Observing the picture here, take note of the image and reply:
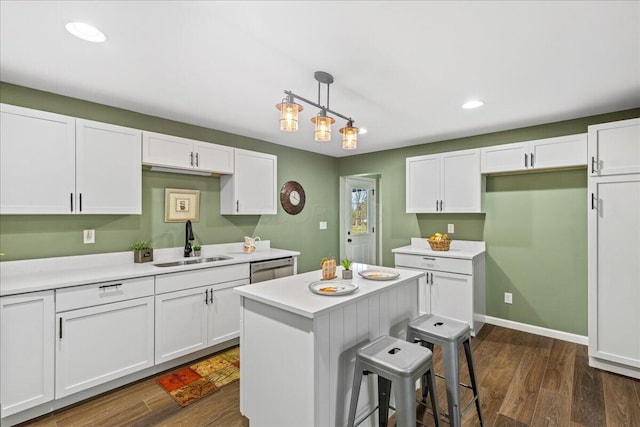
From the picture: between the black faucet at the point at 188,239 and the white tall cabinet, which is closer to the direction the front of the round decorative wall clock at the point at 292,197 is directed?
the white tall cabinet

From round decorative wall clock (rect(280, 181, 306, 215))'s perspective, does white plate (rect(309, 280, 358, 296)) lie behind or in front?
in front

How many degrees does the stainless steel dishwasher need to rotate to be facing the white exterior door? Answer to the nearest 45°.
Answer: approximately 90° to its left

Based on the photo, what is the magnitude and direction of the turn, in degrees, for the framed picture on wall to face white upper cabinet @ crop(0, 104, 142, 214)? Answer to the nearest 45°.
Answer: approximately 45° to its right

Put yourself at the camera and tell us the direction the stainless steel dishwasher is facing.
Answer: facing the viewer and to the right of the viewer

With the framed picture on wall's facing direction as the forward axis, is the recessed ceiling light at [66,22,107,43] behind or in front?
in front

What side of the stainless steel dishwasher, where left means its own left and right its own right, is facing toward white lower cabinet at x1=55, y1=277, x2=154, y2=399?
right

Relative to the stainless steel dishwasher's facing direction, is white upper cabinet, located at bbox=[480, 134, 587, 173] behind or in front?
in front

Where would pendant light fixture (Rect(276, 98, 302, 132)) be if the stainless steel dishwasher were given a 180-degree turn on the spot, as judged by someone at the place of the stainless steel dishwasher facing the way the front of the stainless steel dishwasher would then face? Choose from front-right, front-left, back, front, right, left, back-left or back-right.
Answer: back-left

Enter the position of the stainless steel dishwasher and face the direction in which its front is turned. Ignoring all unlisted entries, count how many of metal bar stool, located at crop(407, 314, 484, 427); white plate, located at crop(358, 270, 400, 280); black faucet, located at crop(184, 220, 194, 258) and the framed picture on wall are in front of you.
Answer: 2
